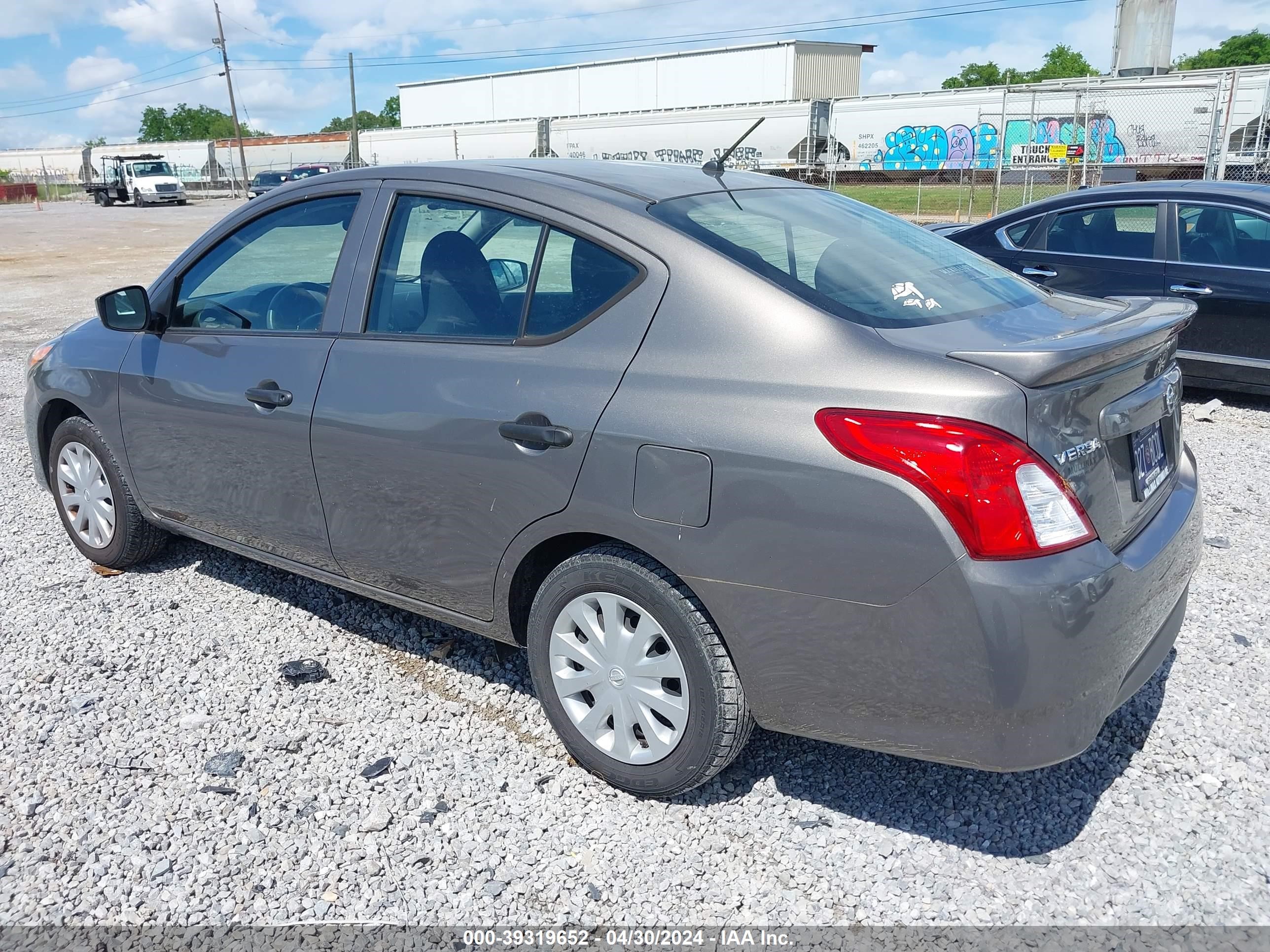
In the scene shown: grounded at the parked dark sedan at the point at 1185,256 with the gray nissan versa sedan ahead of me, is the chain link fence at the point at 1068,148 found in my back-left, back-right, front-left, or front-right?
back-right

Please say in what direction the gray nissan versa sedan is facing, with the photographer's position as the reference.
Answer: facing away from the viewer and to the left of the viewer

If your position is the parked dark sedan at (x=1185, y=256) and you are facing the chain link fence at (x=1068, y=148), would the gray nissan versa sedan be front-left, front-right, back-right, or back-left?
back-left

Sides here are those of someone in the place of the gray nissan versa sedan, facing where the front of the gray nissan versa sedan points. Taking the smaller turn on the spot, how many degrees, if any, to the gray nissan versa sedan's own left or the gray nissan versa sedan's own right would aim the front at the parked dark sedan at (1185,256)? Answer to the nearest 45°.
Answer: approximately 90° to the gray nissan versa sedan's own right

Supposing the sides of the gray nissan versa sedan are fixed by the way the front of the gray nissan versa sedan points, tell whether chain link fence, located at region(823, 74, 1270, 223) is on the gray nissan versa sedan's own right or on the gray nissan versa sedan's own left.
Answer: on the gray nissan versa sedan's own right
